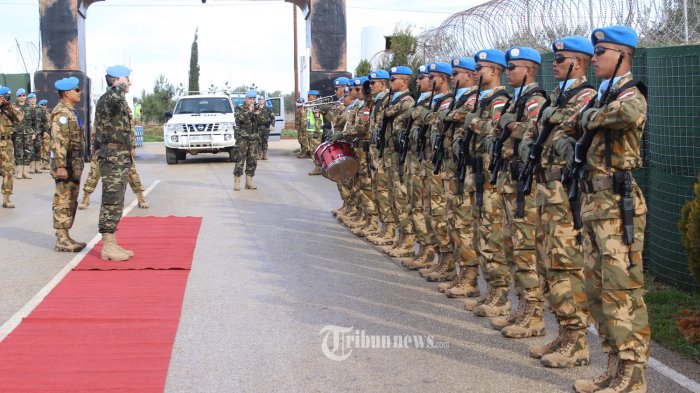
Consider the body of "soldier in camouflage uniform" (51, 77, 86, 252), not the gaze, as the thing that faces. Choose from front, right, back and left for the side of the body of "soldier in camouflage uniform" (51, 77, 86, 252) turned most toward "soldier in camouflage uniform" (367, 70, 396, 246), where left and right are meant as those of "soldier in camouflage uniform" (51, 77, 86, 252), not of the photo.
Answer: front

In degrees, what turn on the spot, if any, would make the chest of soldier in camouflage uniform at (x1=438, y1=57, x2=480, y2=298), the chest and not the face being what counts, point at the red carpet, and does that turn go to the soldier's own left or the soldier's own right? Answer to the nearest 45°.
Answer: approximately 45° to the soldier's own left

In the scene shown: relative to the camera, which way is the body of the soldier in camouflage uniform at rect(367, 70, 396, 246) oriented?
to the viewer's left

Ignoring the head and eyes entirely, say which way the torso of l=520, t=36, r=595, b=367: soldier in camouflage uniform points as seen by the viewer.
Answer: to the viewer's left

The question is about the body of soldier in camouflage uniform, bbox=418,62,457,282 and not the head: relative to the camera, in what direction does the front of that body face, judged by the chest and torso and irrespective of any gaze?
to the viewer's left

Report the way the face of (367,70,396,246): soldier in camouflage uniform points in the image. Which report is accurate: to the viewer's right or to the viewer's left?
to the viewer's left

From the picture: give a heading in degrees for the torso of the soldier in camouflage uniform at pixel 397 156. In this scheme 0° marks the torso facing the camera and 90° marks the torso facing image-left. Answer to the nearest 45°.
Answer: approximately 90°

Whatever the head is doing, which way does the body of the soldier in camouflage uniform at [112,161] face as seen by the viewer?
to the viewer's right

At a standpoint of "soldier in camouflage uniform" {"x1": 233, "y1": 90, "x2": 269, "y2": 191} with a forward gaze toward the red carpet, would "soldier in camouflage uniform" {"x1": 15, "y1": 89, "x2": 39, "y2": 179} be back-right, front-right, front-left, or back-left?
back-right

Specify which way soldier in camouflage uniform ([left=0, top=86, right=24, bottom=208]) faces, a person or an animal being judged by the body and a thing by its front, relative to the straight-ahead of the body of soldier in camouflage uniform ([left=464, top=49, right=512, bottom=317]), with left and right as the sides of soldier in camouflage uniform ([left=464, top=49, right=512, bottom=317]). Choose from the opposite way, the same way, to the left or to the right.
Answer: the opposite way

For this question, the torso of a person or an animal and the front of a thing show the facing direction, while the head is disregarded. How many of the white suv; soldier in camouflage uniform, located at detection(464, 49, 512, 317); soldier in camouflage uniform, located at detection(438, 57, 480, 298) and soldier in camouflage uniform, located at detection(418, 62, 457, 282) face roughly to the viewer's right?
0

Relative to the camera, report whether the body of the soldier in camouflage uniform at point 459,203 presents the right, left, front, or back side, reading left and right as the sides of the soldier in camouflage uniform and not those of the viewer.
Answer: left

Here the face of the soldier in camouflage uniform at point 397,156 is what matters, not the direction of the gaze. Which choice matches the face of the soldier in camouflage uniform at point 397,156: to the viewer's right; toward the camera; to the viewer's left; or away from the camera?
to the viewer's left

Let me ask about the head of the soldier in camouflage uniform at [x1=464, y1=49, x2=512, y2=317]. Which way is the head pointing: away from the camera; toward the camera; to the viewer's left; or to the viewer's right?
to the viewer's left
